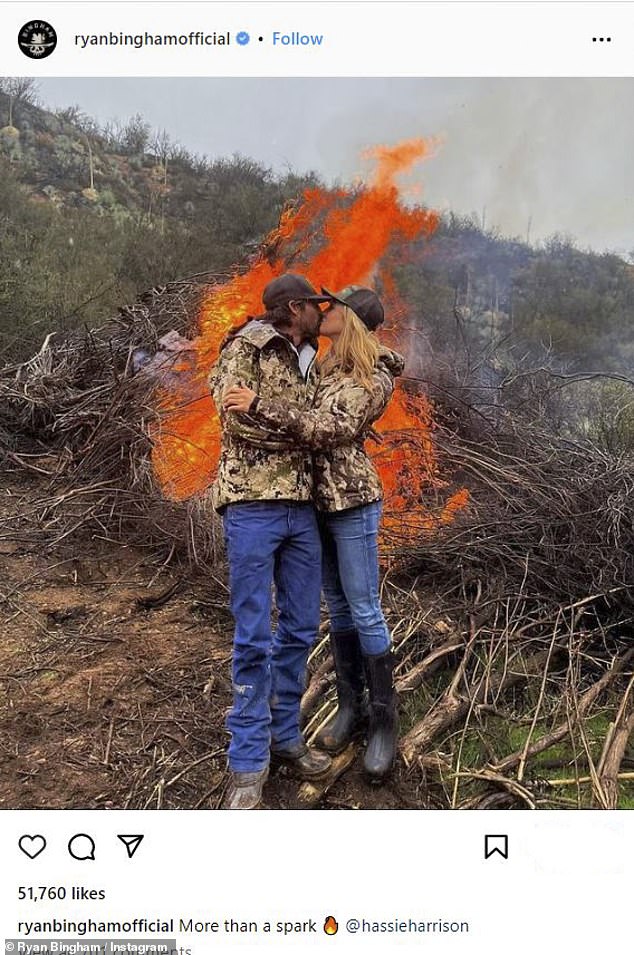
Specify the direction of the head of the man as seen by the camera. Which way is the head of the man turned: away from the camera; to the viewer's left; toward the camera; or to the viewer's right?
to the viewer's right

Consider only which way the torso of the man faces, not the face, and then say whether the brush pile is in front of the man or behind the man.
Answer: behind

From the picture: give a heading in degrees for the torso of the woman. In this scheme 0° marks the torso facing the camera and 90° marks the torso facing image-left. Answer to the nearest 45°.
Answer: approximately 90°
